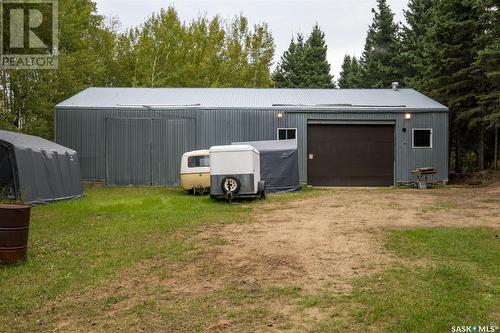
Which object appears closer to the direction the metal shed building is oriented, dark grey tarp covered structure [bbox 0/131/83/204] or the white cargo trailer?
the white cargo trailer

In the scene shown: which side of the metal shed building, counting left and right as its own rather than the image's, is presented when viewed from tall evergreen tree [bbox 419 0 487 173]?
left

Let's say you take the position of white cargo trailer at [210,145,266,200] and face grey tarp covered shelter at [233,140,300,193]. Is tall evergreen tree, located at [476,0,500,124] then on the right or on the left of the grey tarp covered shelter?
right

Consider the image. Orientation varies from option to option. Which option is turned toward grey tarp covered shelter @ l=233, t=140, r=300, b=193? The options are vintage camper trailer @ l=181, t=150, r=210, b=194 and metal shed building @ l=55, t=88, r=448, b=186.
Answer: the metal shed building

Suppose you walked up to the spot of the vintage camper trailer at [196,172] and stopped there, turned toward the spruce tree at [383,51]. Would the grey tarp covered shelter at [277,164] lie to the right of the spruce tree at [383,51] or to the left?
right

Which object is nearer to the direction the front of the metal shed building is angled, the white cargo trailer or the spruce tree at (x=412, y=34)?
the white cargo trailer

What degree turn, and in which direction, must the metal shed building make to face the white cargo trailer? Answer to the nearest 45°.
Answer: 0° — it already faces it
